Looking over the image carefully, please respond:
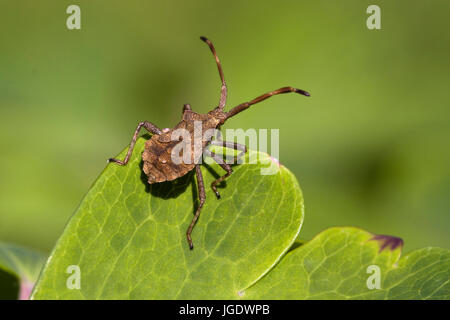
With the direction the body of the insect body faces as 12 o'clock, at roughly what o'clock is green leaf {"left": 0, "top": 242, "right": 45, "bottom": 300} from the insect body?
The green leaf is roughly at 7 o'clock from the insect body.

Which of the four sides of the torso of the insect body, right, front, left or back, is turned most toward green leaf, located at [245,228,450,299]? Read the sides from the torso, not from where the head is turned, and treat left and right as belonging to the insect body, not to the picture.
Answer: right

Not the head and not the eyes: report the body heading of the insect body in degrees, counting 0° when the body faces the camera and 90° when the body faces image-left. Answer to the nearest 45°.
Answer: approximately 225°

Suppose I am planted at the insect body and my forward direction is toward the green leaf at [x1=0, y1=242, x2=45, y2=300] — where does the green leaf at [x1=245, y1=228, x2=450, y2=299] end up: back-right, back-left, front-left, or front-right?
back-left

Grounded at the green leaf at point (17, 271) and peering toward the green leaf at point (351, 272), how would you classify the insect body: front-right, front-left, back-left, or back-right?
front-left

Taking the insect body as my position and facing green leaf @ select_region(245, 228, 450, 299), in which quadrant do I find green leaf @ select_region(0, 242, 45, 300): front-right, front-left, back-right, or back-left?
back-right
